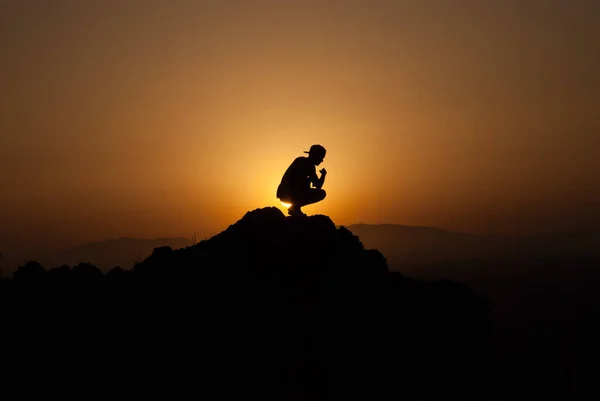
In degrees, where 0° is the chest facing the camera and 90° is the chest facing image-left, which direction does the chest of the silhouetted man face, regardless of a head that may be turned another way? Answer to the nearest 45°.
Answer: approximately 270°

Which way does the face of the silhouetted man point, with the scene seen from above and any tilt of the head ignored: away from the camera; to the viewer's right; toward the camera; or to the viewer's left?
to the viewer's right
